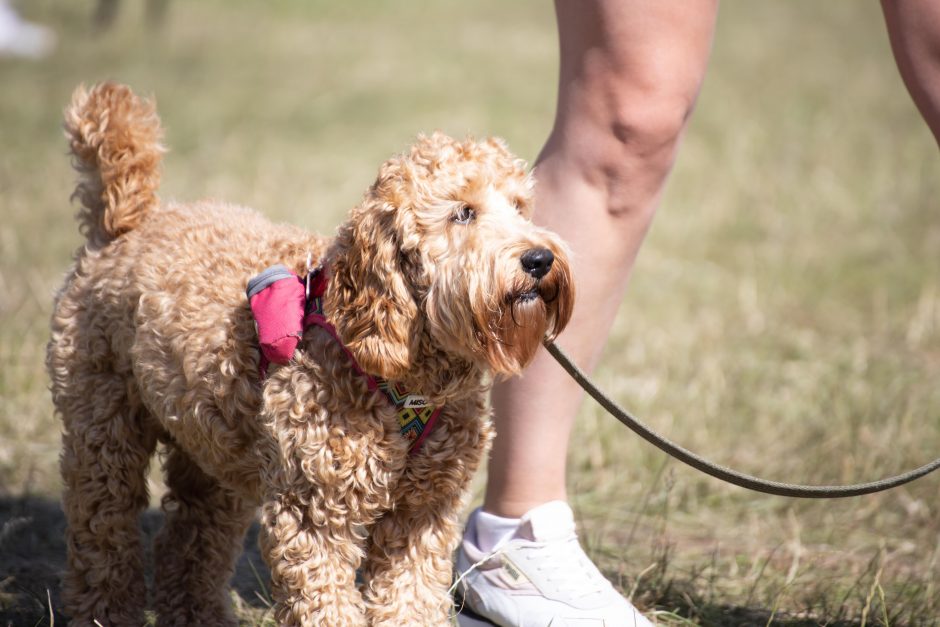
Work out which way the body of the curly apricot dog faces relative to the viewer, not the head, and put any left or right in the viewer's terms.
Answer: facing the viewer and to the right of the viewer
